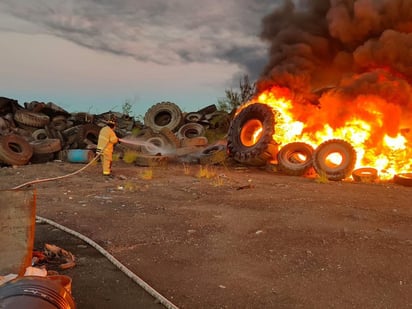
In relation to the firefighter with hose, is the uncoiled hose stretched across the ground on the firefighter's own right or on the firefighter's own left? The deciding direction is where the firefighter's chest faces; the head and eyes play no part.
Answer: on the firefighter's own right

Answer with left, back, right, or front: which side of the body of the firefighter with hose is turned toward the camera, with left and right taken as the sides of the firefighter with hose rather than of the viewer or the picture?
right

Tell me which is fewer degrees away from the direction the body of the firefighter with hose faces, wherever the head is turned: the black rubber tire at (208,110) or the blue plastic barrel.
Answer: the black rubber tire

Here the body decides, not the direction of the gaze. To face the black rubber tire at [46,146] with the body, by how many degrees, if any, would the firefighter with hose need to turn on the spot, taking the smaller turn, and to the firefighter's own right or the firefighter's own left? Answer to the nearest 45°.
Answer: approximately 135° to the firefighter's own left

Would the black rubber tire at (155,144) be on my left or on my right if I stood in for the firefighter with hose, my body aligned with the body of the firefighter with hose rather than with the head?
on my left

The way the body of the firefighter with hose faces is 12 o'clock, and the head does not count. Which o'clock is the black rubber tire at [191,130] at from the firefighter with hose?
The black rubber tire is roughly at 10 o'clock from the firefighter with hose.

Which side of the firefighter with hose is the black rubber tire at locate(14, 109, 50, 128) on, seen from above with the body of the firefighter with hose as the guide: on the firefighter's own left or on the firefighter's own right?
on the firefighter's own left

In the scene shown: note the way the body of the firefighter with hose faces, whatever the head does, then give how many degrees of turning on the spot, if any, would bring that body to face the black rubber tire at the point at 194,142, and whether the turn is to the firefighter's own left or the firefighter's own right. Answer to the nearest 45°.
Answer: approximately 45° to the firefighter's own left

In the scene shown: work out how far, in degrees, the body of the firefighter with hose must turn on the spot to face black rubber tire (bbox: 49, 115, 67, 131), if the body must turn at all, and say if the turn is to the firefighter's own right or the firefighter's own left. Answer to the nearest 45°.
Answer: approximately 90° to the firefighter's own left

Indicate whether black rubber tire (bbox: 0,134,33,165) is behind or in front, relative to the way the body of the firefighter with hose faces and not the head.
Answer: behind
